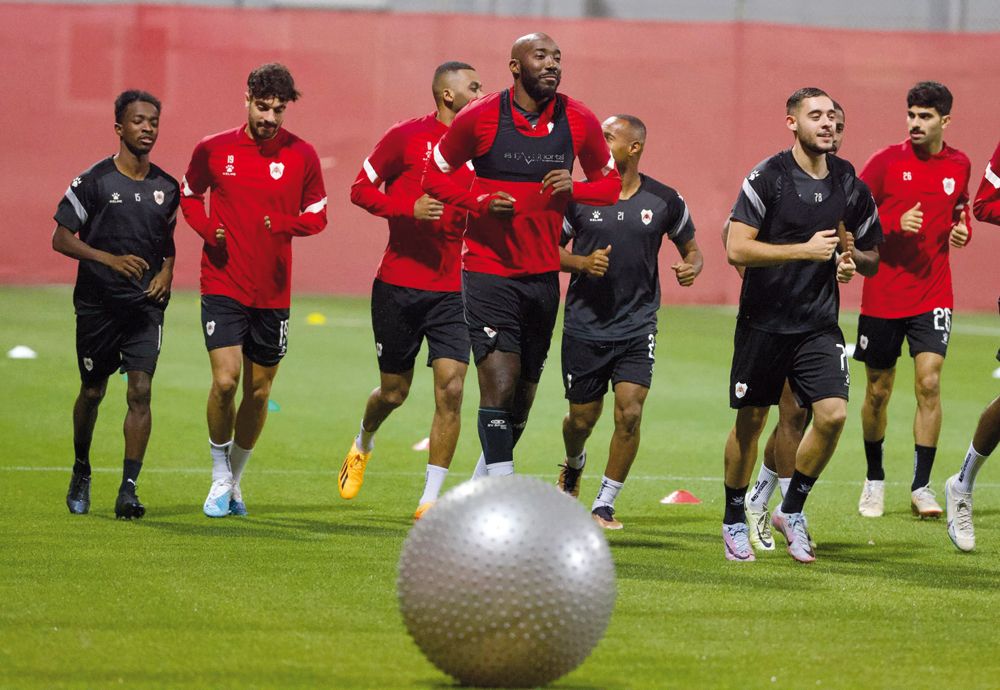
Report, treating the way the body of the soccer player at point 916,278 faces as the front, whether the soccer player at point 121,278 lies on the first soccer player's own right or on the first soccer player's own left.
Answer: on the first soccer player's own right

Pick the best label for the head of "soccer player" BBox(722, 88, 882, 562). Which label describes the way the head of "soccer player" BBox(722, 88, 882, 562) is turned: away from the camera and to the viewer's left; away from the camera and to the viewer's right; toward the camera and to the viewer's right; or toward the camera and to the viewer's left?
toward the camera and to the viewer's right

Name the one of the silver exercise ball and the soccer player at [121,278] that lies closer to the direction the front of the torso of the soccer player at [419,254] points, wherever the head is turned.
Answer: the silver exercise ball

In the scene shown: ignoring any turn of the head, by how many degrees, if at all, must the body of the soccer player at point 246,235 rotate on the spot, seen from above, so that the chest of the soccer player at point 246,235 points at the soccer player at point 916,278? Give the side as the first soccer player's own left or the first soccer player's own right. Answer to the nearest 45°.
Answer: approximately 90° to the first soccer player's own left

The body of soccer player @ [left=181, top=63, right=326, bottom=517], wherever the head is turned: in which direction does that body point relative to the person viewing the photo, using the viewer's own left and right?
facing the viewer

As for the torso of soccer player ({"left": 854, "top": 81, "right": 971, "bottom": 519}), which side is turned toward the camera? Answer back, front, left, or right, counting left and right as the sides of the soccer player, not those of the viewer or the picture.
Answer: front

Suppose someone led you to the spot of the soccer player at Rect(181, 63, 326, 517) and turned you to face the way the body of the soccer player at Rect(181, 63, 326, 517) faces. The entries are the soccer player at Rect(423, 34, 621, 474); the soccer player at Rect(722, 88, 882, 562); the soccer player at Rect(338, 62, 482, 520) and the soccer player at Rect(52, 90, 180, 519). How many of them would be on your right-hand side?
1

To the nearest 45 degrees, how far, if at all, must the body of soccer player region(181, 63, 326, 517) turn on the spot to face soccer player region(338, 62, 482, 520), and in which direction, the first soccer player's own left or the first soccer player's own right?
approximately 90° to the first soccer player's own left

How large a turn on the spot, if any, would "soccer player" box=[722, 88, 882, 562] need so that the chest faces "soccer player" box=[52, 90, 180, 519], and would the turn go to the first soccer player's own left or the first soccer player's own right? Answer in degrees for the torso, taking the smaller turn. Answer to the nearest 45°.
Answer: approximately 135° to the first soccer player's own right

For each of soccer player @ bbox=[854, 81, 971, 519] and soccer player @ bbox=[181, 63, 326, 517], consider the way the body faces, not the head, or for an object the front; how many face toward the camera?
2
